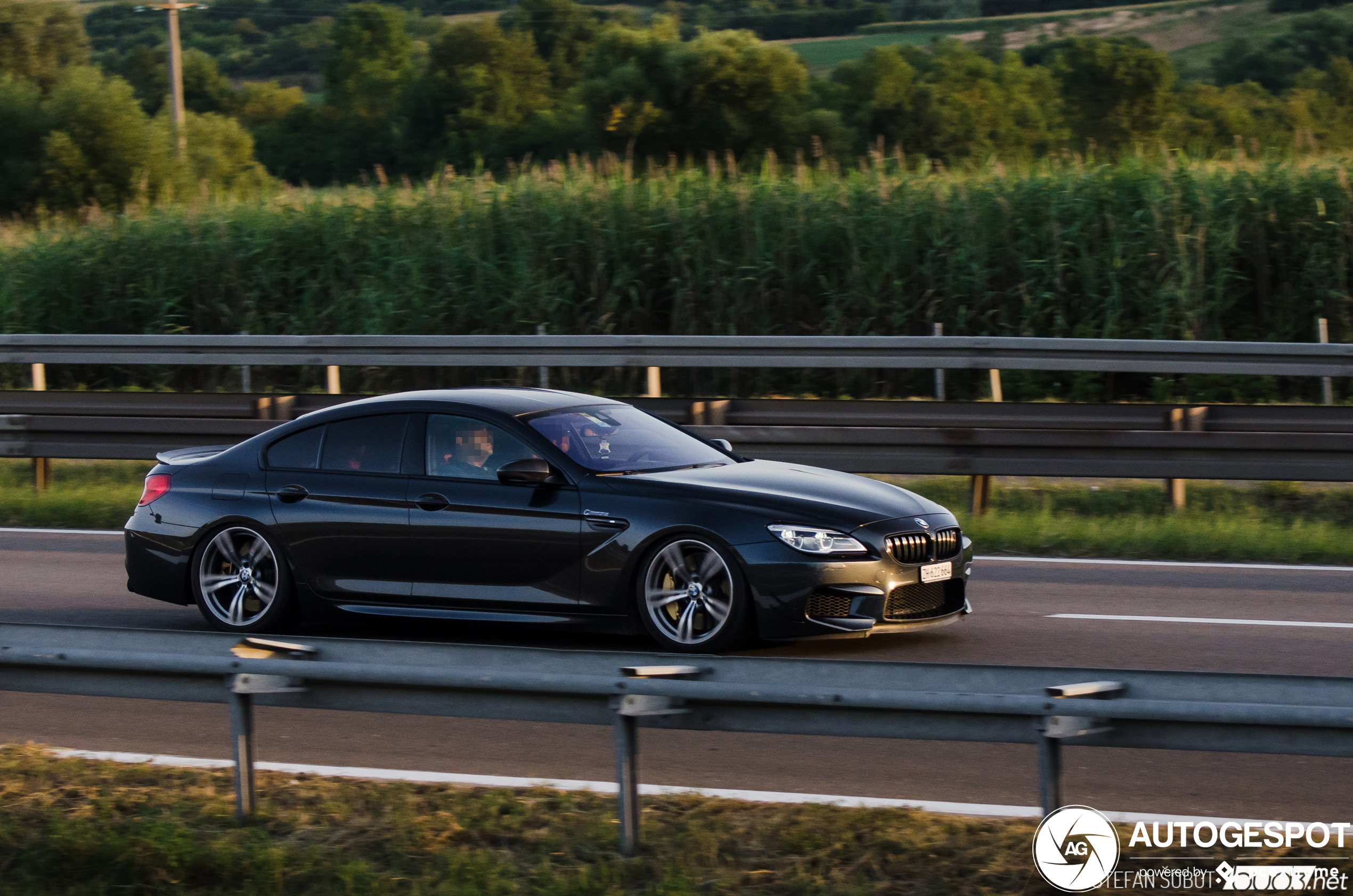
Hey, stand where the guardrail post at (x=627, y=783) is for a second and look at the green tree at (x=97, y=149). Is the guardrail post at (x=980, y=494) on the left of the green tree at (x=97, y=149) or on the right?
right

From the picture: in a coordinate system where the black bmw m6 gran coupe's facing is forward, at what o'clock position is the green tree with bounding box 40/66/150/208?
The green tree is roughly at 7 o'clock from the black bmw m6 gran coupe.

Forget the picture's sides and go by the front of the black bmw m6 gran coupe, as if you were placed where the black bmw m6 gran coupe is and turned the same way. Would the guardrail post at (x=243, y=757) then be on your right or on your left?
on your right

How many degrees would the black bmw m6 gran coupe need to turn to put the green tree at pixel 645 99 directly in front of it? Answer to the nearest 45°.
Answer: approximately 135° to its left

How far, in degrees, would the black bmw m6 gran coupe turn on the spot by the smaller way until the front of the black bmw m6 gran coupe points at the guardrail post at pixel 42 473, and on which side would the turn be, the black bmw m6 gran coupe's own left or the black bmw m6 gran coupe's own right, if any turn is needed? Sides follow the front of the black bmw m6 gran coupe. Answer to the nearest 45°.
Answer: approximately 180°

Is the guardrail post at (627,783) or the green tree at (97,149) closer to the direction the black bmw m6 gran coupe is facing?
the guardrail post

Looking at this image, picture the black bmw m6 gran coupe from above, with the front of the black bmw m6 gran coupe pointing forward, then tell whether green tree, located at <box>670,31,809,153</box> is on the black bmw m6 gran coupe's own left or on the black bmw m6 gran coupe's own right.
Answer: on the black bmw m6 gran coupe's own left

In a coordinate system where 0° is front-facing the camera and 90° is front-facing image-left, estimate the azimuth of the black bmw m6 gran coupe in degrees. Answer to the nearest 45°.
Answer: approximately 315°

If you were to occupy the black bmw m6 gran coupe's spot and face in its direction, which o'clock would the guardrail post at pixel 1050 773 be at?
The guardrail post is roughly at 1 o'clock from the black bmw m6 gran coupe.

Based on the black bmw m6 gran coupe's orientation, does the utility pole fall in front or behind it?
behind
